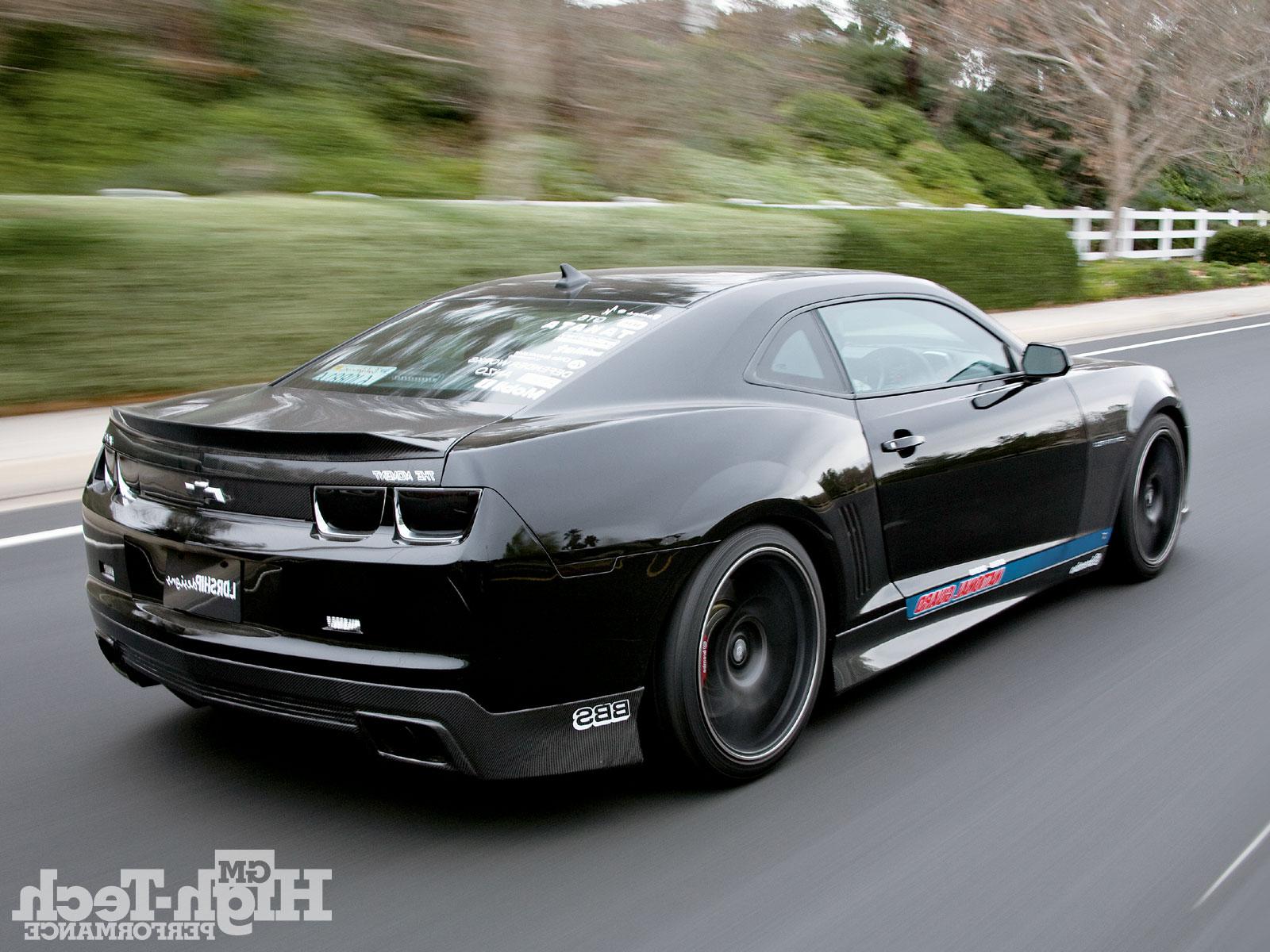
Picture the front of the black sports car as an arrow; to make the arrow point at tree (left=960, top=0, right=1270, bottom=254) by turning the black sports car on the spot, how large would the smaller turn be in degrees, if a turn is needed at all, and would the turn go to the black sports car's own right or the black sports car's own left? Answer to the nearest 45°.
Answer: approximately 45° to the black sports car's own left

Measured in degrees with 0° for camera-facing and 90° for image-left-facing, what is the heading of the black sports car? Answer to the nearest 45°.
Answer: approximately 225°

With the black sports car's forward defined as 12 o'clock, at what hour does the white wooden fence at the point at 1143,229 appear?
The white wooden fence is roughly at 11 o'clock from the black sports car.

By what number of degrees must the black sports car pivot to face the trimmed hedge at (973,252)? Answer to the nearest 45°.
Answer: approximately 45° to its left
